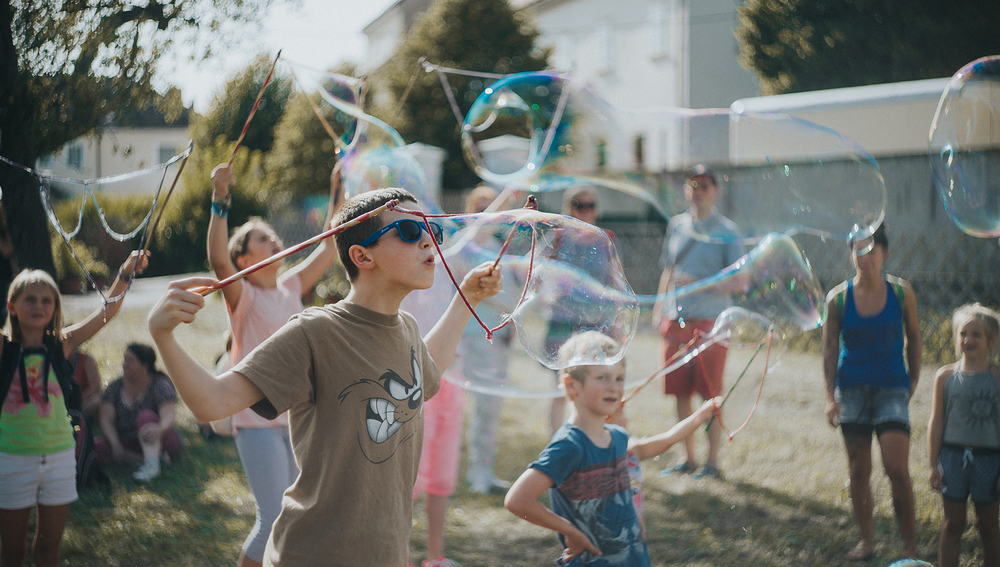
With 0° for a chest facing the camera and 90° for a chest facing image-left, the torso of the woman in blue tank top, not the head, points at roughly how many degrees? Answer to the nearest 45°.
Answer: approximately 0°

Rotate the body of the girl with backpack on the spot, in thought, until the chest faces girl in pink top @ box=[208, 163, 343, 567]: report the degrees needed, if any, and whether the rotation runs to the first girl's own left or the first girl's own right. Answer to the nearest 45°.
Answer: approximately 45° to the first girl's own left

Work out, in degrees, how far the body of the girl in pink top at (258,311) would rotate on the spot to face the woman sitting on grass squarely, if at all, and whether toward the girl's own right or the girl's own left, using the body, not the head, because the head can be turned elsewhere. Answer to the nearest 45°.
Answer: approximately 135° to the girl's own left

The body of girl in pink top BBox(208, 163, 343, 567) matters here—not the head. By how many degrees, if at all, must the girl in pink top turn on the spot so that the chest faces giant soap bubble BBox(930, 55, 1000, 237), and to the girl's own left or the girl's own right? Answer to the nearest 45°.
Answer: approximately 45° to the girl's own left

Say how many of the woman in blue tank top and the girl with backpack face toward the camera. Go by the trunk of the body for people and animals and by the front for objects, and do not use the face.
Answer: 2

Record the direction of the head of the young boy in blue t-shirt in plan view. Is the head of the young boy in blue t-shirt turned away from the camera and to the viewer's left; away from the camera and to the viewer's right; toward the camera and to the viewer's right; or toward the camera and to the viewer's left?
toward the camera and to the viewer's right

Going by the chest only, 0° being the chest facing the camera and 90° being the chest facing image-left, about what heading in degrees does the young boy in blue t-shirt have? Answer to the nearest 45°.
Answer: approximately 315°

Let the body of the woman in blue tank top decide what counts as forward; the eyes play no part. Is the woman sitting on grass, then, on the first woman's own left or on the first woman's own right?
on the first woman's own right

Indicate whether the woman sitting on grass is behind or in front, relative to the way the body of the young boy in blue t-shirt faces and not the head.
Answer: behind
